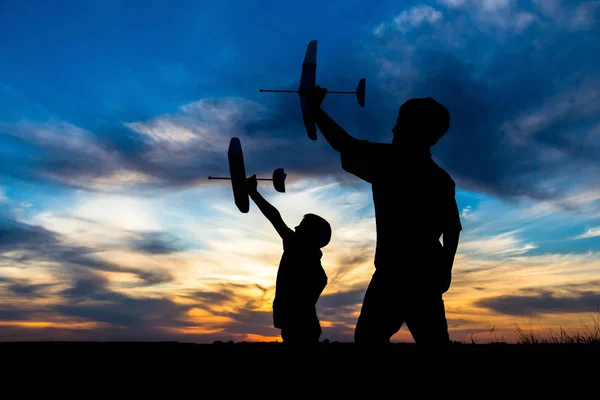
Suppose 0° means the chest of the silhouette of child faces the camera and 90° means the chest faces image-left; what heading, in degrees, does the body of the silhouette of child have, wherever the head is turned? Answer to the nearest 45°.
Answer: approximately 90°

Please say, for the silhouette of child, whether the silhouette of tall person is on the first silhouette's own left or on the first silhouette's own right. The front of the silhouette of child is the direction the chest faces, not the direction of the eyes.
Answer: on the first silhouette's own left
